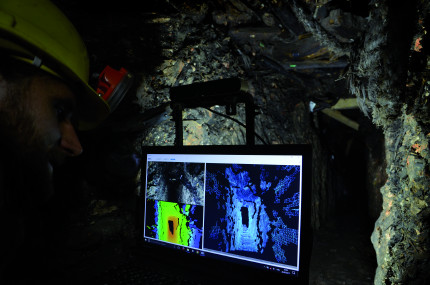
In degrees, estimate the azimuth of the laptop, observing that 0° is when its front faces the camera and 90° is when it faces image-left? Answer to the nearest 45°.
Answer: approximately 45°

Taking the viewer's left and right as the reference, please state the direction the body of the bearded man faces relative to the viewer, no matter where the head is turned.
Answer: facing to the right of the viewer

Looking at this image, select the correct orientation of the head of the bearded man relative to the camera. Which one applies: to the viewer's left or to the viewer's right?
to the viewer's right

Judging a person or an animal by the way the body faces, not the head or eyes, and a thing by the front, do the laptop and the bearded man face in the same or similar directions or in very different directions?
very different directions

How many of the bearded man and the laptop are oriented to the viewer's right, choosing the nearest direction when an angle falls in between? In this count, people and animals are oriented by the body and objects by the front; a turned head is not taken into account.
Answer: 1

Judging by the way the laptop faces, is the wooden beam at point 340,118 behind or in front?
behind

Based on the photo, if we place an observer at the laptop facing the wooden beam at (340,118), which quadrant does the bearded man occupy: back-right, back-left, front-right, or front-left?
back-left
